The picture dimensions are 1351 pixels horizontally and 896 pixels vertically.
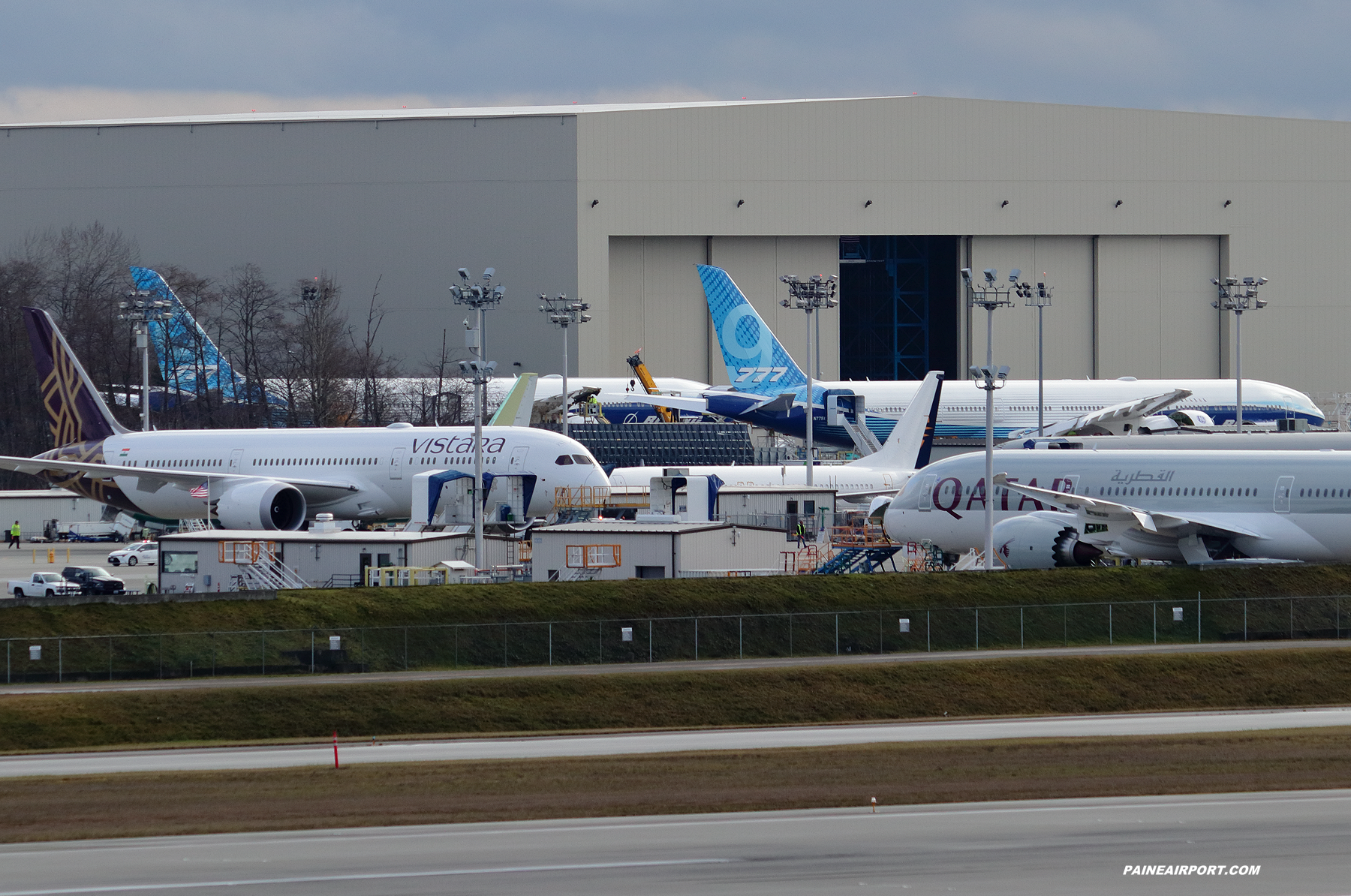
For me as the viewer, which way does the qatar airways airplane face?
facing away from the viewer and to the left of the viewer

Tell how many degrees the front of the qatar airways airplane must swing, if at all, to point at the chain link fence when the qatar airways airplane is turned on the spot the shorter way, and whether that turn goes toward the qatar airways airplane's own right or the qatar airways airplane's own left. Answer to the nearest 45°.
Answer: approximately 90° to the qatar airways airplane's own left
